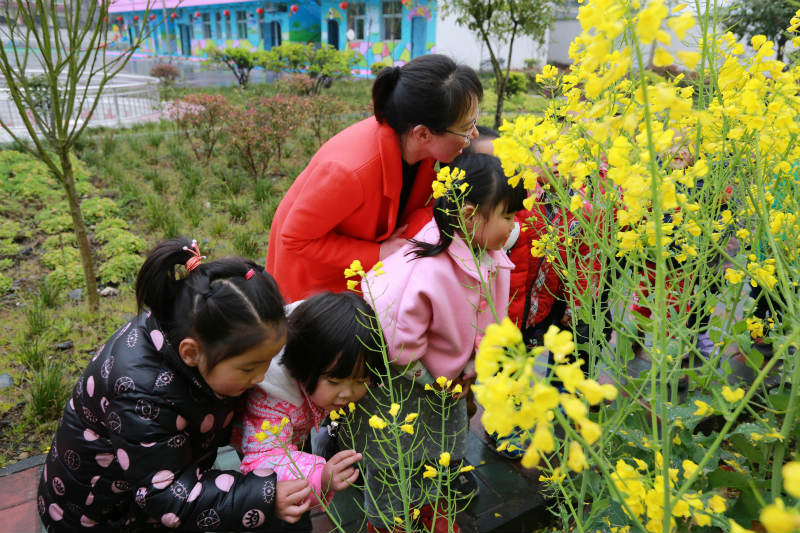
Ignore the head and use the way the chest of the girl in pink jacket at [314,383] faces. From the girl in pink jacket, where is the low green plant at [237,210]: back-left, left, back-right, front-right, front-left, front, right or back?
back-left

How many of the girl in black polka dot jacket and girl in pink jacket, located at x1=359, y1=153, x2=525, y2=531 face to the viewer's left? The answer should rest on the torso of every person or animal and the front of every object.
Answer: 0

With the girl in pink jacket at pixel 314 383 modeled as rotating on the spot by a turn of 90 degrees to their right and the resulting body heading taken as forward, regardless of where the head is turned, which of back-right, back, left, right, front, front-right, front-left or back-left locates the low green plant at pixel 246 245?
back-right

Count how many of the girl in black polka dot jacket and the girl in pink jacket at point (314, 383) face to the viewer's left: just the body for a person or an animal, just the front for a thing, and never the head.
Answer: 0

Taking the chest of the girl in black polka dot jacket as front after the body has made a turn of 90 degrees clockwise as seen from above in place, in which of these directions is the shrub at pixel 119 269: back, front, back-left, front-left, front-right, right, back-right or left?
back

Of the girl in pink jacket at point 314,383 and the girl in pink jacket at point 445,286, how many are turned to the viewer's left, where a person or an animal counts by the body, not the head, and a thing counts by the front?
0

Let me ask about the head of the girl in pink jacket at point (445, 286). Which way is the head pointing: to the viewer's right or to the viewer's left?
to the viewer's right

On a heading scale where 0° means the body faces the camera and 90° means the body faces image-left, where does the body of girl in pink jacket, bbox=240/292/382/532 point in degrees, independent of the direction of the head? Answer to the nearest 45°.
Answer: approximately 315°

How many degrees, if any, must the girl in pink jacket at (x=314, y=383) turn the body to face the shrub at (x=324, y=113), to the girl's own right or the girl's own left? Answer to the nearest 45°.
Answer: approximately 135° to the girl's own left

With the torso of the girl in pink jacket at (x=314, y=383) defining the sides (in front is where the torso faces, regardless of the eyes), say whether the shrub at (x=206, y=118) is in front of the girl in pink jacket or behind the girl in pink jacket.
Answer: behind

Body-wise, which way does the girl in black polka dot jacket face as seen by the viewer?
to the viewer's right

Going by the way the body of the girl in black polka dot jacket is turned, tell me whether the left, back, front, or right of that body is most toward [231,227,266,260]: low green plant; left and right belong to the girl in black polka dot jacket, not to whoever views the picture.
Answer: left

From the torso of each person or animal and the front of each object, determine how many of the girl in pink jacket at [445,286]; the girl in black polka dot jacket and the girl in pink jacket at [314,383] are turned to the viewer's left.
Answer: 0
